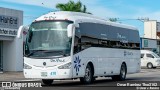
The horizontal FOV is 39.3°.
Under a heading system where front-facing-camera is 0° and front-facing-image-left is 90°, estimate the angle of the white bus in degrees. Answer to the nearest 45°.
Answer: approximately 45°

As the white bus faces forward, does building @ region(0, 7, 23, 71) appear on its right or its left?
on its right
